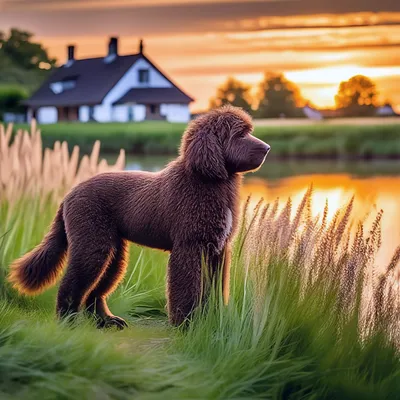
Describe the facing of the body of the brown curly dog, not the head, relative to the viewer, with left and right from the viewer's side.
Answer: facing to the right of the viewer

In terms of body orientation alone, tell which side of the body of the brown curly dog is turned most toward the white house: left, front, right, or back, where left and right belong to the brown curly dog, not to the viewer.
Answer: left

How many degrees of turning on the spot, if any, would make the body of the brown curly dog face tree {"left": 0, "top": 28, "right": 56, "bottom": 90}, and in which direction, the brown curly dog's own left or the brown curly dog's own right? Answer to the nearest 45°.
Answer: approximately 90° to the brown curly dog's own left

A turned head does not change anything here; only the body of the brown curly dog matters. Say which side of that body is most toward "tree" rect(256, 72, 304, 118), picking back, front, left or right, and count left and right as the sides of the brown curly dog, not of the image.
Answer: left

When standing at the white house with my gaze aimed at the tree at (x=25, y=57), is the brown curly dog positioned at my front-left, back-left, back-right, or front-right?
back-left

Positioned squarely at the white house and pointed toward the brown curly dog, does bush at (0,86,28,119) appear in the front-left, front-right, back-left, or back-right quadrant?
back-right
